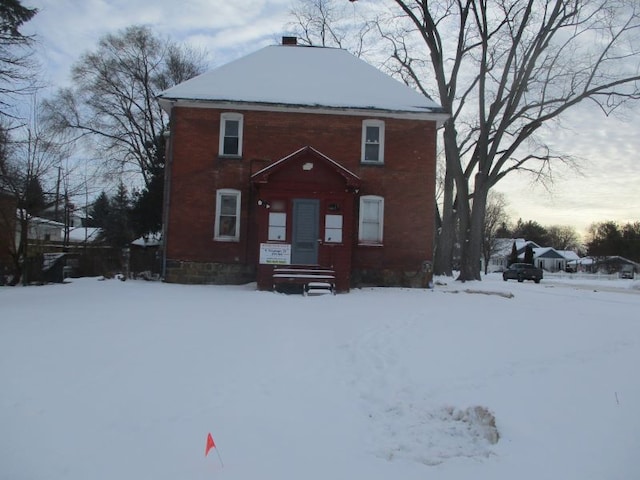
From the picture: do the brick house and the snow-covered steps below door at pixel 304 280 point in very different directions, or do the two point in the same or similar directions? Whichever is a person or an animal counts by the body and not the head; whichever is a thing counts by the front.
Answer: same or similar directions

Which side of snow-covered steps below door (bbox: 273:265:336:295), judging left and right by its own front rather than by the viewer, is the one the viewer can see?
front

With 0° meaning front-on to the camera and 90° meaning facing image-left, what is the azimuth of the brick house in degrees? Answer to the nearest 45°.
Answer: approximately 0°

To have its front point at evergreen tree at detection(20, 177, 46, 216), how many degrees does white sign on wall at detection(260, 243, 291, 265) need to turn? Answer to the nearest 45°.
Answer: approximately 135° to its right

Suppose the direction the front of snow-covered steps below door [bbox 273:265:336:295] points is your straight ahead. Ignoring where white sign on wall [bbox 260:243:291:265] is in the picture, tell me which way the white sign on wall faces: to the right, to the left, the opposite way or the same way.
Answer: the same way

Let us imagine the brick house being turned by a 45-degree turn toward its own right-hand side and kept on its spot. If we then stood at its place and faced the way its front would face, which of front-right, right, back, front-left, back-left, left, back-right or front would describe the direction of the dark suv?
back

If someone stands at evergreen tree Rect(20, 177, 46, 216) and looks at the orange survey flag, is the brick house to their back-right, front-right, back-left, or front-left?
front-left

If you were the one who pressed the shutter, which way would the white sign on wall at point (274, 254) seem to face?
facing the viewer

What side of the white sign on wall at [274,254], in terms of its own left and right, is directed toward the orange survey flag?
front

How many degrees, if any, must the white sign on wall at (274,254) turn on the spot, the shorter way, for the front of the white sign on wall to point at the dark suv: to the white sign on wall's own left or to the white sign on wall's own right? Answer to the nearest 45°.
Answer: approximately 135° to the white sign on wall's own left
